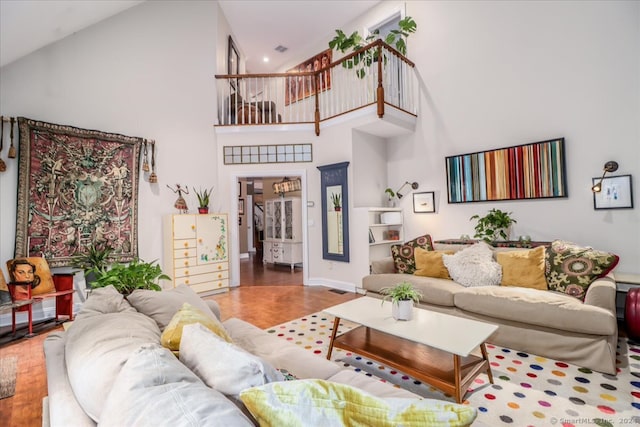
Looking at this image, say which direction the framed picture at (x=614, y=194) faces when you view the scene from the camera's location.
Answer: facing the viewer and to the left of the viewer

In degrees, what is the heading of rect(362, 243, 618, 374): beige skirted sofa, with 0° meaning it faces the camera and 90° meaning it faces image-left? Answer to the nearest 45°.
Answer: approximately 45°

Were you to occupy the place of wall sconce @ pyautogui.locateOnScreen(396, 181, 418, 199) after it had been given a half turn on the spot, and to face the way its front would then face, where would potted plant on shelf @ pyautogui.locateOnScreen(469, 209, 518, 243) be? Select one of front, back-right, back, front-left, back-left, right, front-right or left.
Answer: right

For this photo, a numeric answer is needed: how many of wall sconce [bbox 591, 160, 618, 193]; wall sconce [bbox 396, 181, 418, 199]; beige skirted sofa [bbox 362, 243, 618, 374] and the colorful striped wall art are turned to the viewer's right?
0

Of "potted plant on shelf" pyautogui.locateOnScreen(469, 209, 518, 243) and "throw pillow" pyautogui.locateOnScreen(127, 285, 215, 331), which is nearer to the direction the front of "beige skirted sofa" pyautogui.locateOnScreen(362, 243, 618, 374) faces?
the throw pillow

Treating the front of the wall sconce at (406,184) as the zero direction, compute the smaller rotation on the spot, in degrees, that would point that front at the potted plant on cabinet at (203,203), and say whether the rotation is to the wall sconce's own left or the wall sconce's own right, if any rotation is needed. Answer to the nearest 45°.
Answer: approximately 45° to the wall sconce's own right

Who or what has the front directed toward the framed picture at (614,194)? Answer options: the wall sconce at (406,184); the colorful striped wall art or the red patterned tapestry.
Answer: the red patterned tapestry

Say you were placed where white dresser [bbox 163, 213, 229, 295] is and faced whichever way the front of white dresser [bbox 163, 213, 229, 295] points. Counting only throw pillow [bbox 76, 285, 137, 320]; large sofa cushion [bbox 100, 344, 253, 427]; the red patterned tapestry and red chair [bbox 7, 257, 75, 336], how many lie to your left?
0

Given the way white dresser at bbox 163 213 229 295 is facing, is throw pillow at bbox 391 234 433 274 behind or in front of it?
in front

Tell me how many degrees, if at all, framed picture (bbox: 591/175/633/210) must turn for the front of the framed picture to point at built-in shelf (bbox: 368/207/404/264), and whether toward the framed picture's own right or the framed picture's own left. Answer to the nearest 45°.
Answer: approximately 45° to the framed picture's own right

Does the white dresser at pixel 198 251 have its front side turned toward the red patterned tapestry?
no

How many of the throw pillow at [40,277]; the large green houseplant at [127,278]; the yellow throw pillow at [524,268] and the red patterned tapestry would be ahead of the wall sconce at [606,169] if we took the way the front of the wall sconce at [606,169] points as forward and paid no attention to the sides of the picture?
4

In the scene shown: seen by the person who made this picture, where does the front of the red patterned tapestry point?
facing the viewer and to the right of the viewer
